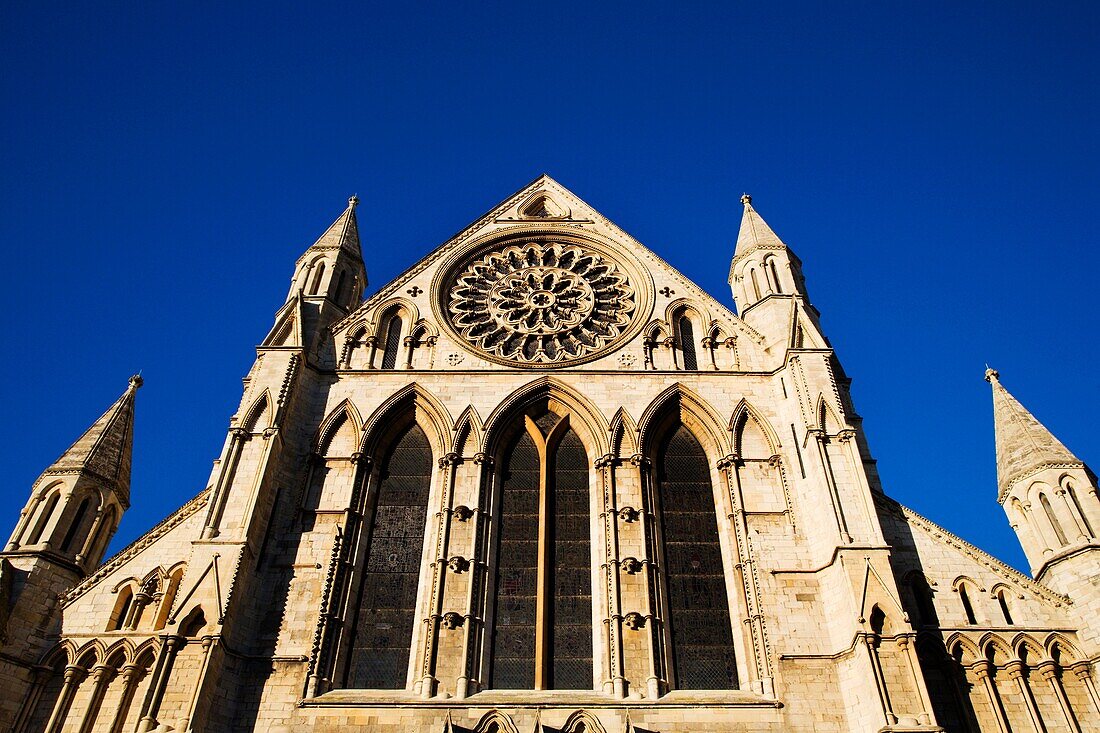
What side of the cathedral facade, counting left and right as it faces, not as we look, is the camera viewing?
front
